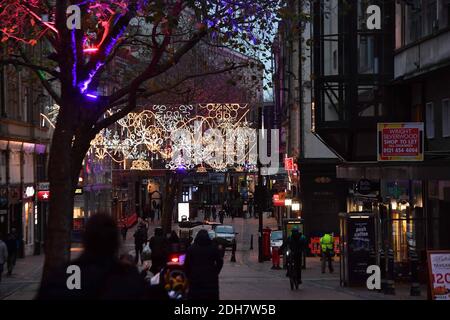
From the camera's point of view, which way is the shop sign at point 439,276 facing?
toward the camera

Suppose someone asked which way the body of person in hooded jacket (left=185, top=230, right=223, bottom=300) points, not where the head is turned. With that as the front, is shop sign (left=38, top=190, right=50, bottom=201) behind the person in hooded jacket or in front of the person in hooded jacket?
in front

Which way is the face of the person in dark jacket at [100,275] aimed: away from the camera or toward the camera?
away from the camera

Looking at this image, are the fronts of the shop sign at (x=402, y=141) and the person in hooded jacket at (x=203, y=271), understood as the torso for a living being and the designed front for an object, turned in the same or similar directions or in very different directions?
very different directions

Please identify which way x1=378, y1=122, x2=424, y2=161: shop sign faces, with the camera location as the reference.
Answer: facing the viewer

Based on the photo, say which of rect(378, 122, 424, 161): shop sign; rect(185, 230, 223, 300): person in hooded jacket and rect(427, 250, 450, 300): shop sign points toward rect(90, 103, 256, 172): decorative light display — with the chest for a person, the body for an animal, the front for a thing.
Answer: the person in hooded jacket

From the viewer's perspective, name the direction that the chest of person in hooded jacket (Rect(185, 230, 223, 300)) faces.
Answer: away from the camera

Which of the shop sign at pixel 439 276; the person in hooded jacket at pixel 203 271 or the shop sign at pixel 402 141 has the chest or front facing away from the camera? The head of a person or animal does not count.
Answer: the person in hooded jacket

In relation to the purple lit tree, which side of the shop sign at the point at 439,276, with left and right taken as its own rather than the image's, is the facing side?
right
